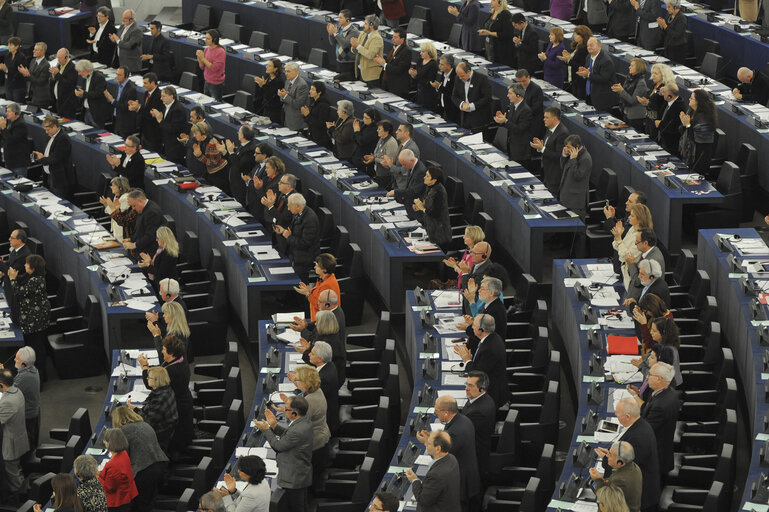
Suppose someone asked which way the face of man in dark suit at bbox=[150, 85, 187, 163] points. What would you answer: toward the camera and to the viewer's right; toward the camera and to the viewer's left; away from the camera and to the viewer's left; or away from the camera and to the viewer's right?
toward the camera and to the viewer's left

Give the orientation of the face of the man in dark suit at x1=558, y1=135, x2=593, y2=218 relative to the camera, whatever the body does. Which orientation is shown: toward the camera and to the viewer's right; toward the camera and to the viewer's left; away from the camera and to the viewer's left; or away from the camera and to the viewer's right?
toward the camera and to the viewer's left

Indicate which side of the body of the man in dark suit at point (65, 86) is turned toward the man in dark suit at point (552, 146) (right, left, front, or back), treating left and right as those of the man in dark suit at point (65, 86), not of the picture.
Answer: left

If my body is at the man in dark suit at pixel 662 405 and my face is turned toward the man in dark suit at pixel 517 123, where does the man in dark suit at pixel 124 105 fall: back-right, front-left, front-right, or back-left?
front-left

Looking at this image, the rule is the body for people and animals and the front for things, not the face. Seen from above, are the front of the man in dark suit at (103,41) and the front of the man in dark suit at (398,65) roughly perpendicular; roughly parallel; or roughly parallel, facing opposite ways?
roughly parallel

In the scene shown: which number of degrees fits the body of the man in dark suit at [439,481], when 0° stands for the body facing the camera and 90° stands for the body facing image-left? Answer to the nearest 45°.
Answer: approximately 90°

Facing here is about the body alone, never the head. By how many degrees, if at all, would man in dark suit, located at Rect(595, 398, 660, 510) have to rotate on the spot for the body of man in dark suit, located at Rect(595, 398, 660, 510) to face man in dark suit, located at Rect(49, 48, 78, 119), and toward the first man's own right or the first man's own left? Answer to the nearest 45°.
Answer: approximately 45° to the first man's own right

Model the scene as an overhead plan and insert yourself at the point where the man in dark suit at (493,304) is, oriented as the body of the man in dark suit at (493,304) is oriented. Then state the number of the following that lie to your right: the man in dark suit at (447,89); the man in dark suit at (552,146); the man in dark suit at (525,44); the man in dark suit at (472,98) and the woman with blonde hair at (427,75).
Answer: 5

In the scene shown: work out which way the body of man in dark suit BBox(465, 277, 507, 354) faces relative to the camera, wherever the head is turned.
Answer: to the viewer's left

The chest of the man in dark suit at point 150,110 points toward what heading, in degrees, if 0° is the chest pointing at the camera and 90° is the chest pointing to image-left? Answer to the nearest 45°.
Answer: approximately 45°

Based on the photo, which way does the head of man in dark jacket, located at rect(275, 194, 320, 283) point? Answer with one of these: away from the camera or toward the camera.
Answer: toward the camera

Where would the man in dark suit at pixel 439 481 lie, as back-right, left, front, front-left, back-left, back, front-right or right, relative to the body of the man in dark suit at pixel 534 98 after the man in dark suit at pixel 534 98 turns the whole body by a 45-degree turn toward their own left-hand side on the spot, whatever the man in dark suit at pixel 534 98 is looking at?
front

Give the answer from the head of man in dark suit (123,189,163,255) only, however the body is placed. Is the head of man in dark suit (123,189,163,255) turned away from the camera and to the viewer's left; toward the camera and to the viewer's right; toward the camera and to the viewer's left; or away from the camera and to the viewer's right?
toward the camera and to the viewer's left

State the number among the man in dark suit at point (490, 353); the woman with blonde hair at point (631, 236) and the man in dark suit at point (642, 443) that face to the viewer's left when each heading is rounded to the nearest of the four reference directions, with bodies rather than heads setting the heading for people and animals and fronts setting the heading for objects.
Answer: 3

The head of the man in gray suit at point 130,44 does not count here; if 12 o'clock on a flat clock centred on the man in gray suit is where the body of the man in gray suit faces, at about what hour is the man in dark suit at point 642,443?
The man in dark suit is roughly at 10 o'clock from the man in gray suit.

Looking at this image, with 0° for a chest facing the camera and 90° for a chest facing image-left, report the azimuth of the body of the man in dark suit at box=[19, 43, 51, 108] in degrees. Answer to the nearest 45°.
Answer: approximately 45°

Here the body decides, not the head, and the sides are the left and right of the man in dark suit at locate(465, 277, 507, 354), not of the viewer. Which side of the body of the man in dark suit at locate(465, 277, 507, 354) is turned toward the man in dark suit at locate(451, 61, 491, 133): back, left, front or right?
right

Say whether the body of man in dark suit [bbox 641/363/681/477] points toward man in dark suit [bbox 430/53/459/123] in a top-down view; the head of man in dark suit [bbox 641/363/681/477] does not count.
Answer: no

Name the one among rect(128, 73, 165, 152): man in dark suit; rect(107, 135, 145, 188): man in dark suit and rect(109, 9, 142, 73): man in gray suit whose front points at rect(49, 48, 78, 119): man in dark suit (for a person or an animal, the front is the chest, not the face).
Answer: the man in gray suit

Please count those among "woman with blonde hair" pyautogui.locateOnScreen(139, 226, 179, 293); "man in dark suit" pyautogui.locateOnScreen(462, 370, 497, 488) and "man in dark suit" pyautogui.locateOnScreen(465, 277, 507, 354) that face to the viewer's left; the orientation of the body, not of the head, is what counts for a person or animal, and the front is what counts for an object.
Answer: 3

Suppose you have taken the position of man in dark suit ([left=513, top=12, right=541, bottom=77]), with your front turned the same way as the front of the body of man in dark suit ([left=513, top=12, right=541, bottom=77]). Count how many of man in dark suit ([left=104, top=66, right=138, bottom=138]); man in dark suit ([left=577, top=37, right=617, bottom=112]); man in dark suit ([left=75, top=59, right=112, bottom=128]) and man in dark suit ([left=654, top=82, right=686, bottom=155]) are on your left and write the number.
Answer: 2

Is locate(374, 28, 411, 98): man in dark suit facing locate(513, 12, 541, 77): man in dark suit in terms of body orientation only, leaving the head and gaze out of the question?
no
